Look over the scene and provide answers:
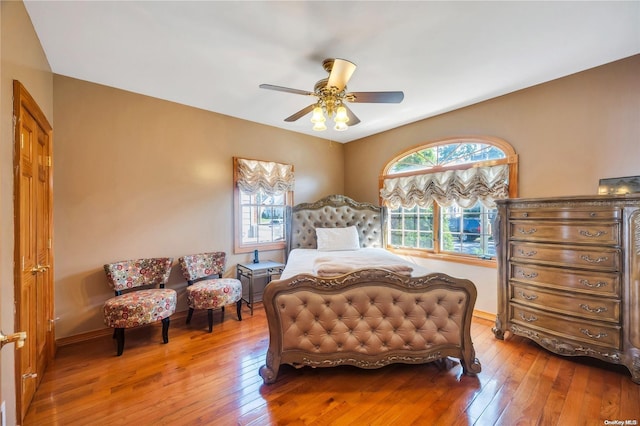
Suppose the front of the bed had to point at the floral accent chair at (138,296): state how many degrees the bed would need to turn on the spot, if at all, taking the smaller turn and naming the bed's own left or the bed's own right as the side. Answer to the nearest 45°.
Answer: approximately 90° to the bed's own right

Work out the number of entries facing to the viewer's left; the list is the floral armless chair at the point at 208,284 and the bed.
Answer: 0

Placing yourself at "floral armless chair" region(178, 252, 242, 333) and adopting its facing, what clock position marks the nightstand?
The nightstand is roughly at 10 o'clock from the floral armless chair.

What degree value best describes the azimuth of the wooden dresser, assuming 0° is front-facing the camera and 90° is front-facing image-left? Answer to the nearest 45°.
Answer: approximately 45°

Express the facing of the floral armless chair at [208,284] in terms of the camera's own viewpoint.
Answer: facing the viewer and to the right of the viewer

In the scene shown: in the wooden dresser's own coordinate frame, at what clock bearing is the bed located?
The bed is roughly at 12 o'clock from the wooden dresser.

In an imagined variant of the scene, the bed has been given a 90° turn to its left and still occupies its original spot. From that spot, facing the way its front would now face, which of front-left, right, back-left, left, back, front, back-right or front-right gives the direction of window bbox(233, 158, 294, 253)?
back-left

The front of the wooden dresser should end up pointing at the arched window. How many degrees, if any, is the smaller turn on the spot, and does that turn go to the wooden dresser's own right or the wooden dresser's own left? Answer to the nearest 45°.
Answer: approximately 90° to the wooden dresser's own right

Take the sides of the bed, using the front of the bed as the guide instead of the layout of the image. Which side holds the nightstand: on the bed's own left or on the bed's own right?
on the bed's own right

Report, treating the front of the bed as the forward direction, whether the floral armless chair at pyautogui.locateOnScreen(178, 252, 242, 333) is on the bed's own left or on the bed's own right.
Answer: on the bed's own right

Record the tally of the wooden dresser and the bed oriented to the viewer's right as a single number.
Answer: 0

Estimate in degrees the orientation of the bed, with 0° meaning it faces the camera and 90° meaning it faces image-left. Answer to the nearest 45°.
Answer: approximately 0°

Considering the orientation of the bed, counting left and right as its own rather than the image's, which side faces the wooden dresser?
left
